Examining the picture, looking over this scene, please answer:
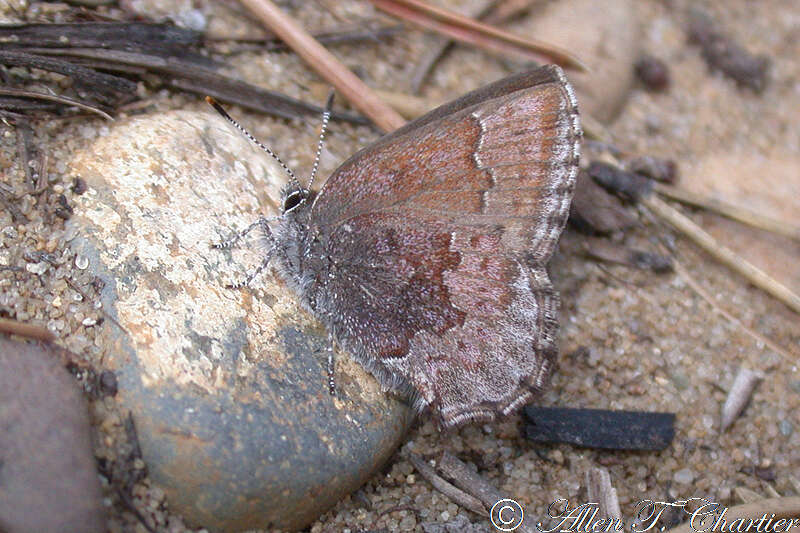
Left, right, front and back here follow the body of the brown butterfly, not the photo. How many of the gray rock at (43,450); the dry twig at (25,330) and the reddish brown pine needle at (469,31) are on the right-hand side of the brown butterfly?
1

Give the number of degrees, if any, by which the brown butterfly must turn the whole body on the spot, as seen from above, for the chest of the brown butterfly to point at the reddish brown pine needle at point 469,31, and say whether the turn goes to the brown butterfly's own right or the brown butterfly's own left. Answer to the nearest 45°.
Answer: approximately 90° to the brown butterfly's own right

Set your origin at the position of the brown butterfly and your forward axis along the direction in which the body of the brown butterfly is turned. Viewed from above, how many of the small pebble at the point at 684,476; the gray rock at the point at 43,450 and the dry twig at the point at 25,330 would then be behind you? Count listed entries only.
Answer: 1

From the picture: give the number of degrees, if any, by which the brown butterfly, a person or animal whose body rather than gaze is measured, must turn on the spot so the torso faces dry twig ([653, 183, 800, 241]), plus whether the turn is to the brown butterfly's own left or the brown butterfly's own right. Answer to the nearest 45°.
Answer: approximately 135° to the brown butterfly's own right

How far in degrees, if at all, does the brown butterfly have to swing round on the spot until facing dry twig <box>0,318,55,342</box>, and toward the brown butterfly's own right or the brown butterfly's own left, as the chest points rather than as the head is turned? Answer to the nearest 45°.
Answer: approximately 45° to the brown butterfly's own left

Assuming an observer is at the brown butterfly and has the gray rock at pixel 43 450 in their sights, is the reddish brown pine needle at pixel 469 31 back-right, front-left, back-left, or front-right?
back-right

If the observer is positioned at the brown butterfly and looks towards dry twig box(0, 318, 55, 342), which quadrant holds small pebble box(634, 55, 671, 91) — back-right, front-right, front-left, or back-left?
back-right

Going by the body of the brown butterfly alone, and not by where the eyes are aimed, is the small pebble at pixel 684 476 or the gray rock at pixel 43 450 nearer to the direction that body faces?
the gray rock

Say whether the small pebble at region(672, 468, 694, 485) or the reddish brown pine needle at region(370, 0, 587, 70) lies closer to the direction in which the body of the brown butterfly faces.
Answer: the reddish brown pine needle

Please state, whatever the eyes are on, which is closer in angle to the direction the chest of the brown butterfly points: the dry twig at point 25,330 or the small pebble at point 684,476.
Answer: the dry twig

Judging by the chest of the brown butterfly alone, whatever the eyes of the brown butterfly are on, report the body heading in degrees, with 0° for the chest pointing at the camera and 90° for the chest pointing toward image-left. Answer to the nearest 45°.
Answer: approximately 90°

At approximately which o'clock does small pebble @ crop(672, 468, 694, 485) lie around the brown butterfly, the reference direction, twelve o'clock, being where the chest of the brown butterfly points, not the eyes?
The small pebble is roughly at 6 o'clock from the brown butterfly.
